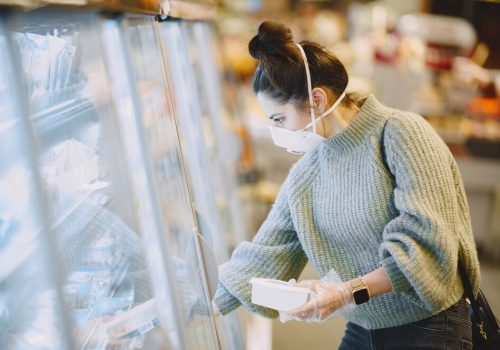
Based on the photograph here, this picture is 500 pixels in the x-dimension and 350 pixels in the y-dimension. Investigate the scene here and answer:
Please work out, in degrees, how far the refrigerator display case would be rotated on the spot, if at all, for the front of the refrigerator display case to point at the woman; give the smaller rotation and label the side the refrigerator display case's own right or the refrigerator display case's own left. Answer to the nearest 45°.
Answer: approximately 45° to the refrigerator display case's own left

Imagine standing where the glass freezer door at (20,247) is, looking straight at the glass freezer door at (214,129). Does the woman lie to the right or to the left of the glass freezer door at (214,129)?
right

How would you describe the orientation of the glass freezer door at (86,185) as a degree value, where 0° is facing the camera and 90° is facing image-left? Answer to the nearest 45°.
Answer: approximately 315°

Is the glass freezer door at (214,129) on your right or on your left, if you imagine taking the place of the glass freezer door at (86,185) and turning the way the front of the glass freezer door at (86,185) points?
on your left

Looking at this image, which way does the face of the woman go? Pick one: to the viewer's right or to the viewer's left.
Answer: to the viewer's left

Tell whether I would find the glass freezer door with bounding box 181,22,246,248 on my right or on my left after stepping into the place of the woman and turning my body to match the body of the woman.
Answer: on my right

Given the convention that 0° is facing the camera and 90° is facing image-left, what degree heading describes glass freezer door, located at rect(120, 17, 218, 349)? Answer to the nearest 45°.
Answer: approximately 315°

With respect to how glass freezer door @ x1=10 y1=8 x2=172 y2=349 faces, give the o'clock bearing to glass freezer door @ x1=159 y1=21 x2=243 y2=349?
glass freezer door @ x1=159 y1=21 x2=243 y2=349 is roughly at 8 o'clock from glass freezer door @ x1=10 y1=8 x2=172 y2=349.

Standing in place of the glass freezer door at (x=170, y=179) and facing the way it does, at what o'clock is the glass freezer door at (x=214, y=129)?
the glass freezer door at (x=214, y=129) is roughly at 8 o'clock from the glass freezer door at (x=170, y=179).
